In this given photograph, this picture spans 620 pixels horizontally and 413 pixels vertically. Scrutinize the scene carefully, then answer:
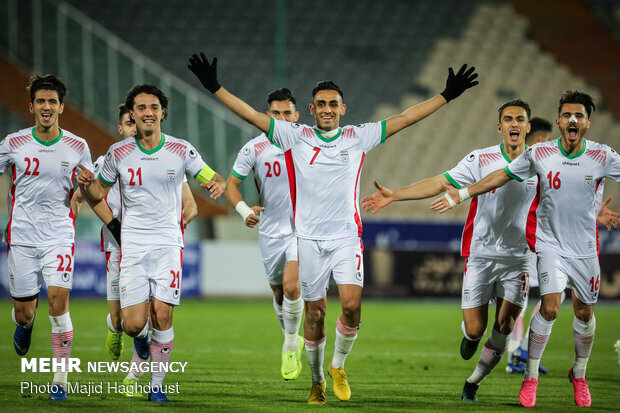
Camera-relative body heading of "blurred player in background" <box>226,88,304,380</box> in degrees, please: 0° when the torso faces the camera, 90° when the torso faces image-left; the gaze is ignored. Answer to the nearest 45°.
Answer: approximately 0°
